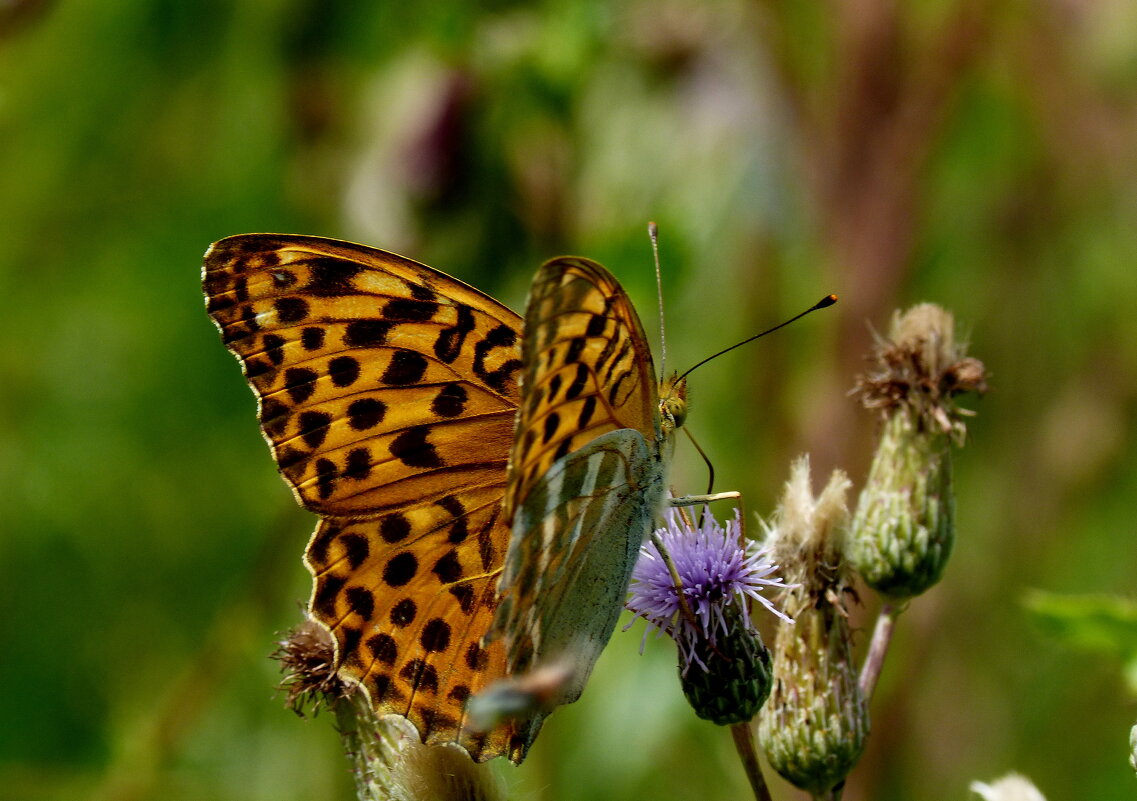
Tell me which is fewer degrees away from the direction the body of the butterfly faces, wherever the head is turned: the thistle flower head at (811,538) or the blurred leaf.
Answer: the thistle flower head

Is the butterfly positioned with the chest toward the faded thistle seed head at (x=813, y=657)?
yes

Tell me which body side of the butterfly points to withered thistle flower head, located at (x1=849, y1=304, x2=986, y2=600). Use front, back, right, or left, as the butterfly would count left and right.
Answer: front

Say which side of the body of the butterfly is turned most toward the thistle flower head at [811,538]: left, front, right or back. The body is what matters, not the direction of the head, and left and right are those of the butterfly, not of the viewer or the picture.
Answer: front

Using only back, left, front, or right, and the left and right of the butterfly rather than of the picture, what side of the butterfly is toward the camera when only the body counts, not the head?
right
